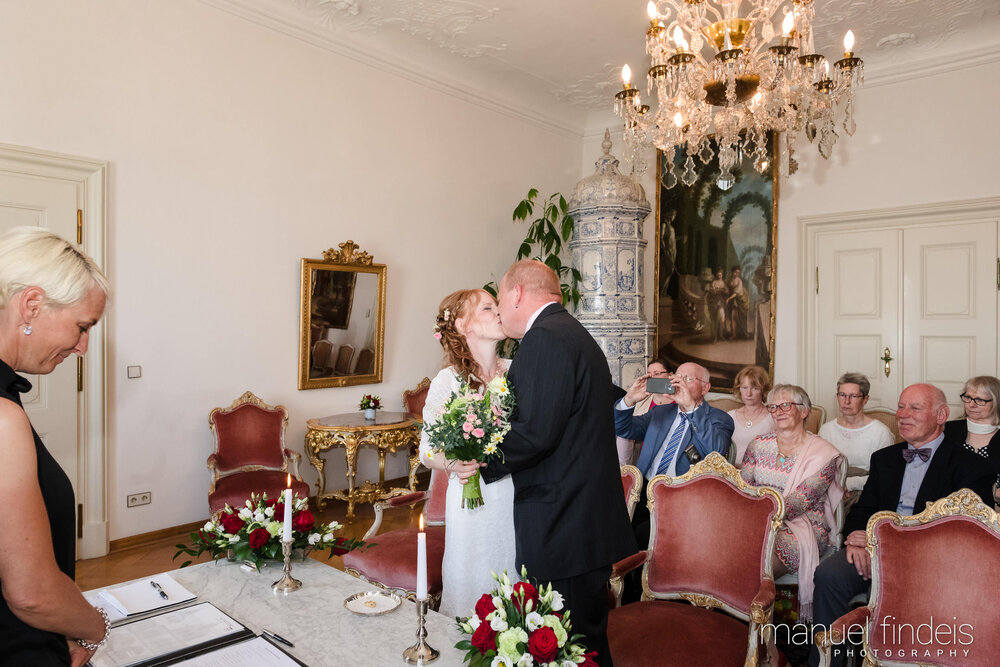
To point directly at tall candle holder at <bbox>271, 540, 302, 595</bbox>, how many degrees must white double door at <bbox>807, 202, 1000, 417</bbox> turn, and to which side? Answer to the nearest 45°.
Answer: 0° — it already faces it

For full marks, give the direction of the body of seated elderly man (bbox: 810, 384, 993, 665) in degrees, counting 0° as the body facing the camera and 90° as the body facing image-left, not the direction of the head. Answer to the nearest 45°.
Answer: approximately 45°

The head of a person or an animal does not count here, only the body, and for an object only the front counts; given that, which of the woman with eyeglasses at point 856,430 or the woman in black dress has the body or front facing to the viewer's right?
the woman in black dress

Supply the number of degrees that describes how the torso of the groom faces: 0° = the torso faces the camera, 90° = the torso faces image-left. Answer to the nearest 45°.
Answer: approximately 135°

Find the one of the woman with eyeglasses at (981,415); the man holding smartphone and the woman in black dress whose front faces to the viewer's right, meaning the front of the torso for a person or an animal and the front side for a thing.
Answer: the woman in black dress

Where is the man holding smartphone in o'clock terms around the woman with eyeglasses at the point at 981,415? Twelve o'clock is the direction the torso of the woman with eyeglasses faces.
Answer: The man holding smartphone is roughly at 2 o'clock from the woman with eyeglasses.

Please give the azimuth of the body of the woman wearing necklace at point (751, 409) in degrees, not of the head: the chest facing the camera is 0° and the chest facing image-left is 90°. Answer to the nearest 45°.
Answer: approximately 45°
